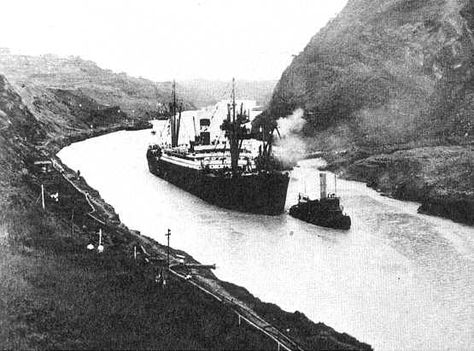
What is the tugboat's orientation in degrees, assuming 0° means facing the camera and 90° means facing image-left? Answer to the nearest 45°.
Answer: approximately 315°
